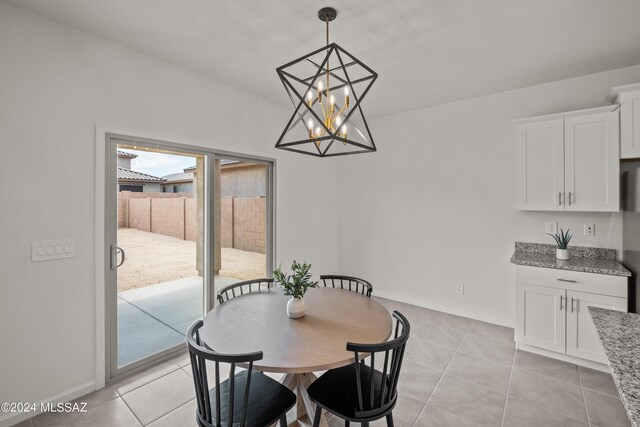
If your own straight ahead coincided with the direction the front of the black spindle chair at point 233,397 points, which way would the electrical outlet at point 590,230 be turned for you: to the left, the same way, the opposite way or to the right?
the opposite way

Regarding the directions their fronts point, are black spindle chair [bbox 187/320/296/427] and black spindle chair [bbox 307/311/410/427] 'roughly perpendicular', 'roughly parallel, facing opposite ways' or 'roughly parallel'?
roughly perpendicular

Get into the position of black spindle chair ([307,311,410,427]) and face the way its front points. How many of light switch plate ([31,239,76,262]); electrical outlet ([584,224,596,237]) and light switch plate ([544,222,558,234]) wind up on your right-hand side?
2

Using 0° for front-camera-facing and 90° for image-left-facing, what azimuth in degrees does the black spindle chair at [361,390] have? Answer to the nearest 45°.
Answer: approximately 135°

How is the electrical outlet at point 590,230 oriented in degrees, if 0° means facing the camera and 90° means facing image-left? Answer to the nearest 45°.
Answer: approximately 0°

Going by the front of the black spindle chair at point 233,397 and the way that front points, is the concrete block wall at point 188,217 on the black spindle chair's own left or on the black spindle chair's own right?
on the black spindle chair's own left

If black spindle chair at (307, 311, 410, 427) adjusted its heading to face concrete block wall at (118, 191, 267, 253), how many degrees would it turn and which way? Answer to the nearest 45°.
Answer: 0° — it already faces it

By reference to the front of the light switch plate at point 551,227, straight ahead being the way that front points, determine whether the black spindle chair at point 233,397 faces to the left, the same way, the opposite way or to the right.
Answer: the opposite way

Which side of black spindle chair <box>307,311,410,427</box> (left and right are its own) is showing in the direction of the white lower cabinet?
right
